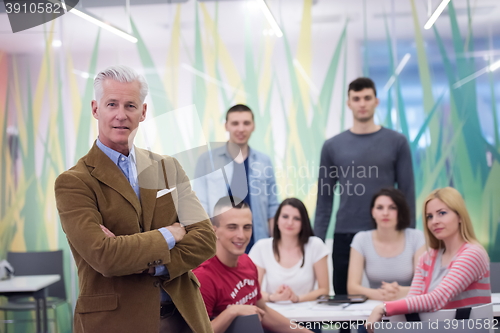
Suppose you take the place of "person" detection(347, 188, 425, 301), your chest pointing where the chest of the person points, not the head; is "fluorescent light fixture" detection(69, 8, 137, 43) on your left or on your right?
on your right

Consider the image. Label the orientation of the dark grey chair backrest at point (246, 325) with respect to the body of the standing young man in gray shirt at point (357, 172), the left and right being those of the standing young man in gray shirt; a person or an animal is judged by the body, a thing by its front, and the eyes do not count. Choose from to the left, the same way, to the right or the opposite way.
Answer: the opposite way

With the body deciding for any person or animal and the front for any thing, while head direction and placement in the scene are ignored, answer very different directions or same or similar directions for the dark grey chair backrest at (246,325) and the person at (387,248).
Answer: very different directions

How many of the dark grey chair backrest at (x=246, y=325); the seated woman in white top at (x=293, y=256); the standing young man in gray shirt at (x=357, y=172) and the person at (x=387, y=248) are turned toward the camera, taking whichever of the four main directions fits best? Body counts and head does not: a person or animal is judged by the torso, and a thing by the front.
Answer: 3

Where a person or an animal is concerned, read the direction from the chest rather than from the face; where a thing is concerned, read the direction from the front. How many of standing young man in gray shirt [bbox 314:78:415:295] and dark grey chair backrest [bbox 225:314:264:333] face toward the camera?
1

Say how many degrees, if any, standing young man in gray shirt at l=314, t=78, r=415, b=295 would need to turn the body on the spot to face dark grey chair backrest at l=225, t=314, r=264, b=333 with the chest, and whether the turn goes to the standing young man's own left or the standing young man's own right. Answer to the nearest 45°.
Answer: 0° — they already face it
